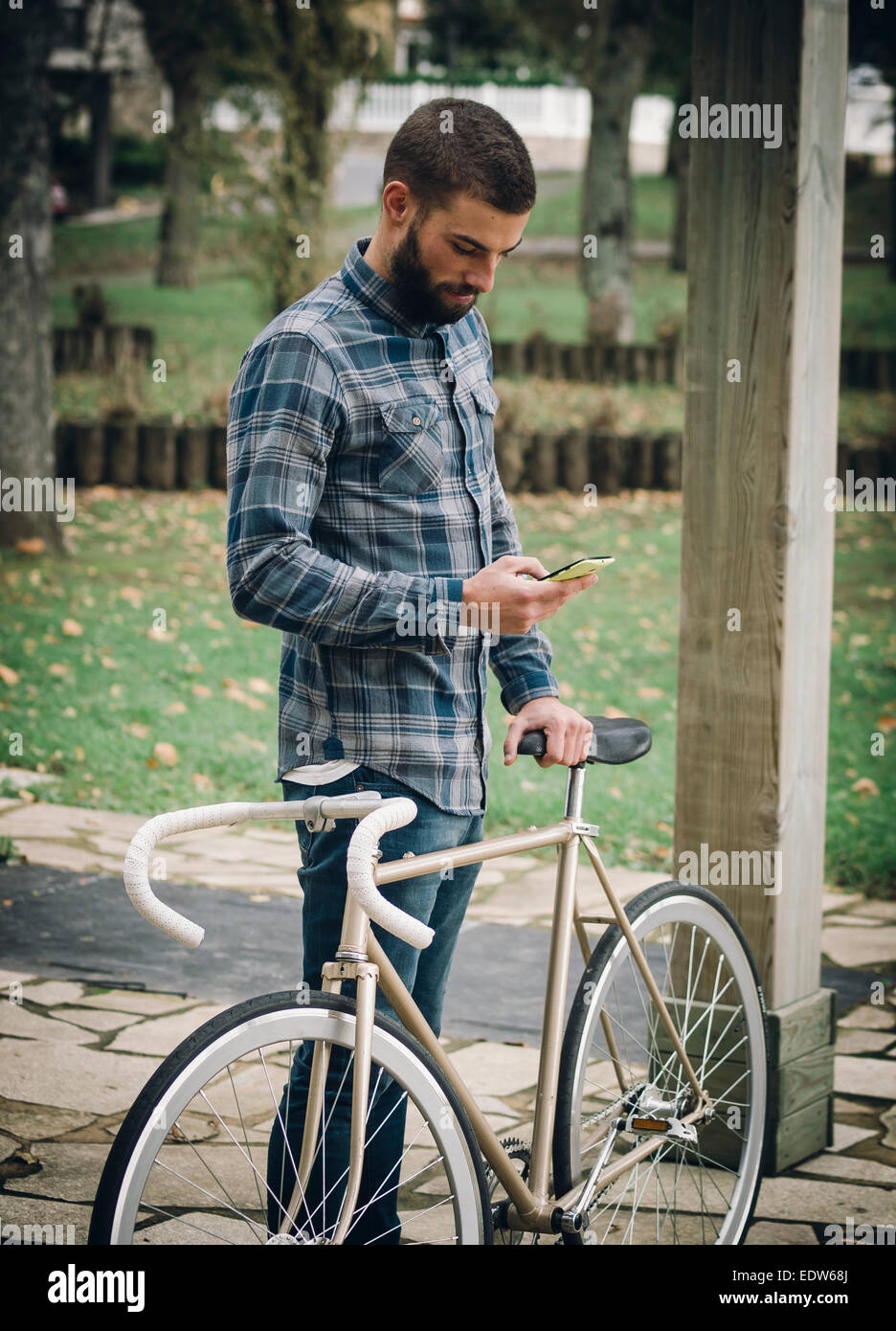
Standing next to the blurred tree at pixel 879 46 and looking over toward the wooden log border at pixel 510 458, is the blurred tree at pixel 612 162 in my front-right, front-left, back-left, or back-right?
front-right

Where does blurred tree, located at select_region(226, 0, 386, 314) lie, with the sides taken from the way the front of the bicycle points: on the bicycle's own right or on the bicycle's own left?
on the bicycle's own right

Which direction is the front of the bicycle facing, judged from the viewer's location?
facing the viewer and to the left of the viewer

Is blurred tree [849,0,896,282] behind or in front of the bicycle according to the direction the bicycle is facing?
behind

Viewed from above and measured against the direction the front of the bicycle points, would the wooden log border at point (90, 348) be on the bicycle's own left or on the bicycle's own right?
on the bicycle's own right

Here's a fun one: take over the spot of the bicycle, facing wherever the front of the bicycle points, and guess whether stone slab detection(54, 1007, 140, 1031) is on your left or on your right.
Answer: on your right

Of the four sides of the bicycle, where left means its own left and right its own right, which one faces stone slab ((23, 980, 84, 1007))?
right

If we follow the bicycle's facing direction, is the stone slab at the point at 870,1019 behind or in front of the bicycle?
behind

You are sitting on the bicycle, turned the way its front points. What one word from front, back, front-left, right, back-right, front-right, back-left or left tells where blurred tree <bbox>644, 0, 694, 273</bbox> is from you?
back-right

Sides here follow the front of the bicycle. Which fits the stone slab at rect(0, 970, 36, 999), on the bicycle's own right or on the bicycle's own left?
on the bicycle's own right

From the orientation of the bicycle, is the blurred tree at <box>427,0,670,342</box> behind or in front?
behind

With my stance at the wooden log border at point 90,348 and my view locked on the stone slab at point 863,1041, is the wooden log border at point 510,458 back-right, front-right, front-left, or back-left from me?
front-left

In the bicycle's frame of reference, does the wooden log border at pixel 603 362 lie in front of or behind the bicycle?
behind

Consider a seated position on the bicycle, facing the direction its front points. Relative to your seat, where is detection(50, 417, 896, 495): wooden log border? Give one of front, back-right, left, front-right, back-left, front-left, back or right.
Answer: back-right

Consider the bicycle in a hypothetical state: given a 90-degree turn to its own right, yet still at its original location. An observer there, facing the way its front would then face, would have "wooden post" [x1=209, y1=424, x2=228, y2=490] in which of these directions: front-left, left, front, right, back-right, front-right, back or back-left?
front-right
